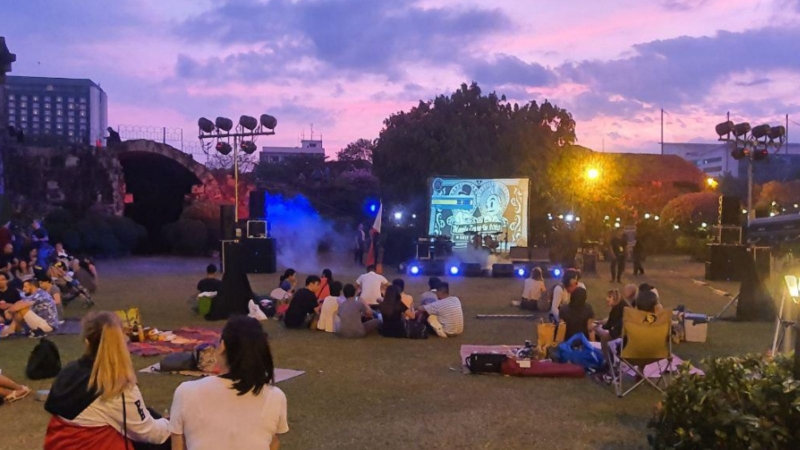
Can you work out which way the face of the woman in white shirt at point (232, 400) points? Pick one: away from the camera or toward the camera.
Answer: away from the camera

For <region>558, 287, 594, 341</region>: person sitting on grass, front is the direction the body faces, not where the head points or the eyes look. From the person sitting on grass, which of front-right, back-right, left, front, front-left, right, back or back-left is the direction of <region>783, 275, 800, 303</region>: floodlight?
back-right

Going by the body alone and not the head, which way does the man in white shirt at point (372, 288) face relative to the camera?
away from the camera

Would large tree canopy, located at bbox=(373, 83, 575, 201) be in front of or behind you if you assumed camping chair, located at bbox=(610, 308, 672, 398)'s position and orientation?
in front

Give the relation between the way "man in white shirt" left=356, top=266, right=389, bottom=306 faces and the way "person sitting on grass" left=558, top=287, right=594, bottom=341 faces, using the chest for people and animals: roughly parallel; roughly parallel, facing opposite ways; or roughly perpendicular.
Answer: roughly parallel

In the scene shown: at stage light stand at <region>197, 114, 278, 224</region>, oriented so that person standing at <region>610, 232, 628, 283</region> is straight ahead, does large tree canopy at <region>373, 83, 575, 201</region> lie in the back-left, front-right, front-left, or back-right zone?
front-left

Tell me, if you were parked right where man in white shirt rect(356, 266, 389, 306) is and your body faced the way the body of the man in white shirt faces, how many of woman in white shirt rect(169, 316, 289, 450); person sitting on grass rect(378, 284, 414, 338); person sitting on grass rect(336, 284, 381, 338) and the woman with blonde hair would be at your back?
4

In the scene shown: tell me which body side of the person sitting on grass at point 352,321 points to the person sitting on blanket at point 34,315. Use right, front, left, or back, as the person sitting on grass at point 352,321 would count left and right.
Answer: left

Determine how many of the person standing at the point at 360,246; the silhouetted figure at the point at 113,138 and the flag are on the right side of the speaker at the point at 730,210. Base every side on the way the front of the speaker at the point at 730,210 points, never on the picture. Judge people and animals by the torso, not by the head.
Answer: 3

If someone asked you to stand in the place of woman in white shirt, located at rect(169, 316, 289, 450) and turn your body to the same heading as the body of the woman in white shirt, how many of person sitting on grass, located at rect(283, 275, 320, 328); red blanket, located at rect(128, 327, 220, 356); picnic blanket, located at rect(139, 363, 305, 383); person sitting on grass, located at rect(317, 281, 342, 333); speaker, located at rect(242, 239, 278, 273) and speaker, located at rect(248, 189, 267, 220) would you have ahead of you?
6

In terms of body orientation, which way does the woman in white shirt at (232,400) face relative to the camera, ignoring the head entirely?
away from the camera

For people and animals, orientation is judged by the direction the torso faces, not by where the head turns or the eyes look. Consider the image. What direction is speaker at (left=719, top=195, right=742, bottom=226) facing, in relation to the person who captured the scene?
facing the viewer

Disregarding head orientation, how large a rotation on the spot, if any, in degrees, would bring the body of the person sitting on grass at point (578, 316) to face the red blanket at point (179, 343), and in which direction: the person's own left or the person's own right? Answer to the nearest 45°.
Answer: approximately 90° to the person's own left

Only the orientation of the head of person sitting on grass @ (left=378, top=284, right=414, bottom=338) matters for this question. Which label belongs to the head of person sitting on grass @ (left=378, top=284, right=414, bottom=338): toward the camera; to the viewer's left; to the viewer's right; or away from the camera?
away from the camera

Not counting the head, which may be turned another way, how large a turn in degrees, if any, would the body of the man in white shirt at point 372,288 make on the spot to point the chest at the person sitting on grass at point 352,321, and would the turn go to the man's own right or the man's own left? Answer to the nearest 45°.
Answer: approximately 180°
